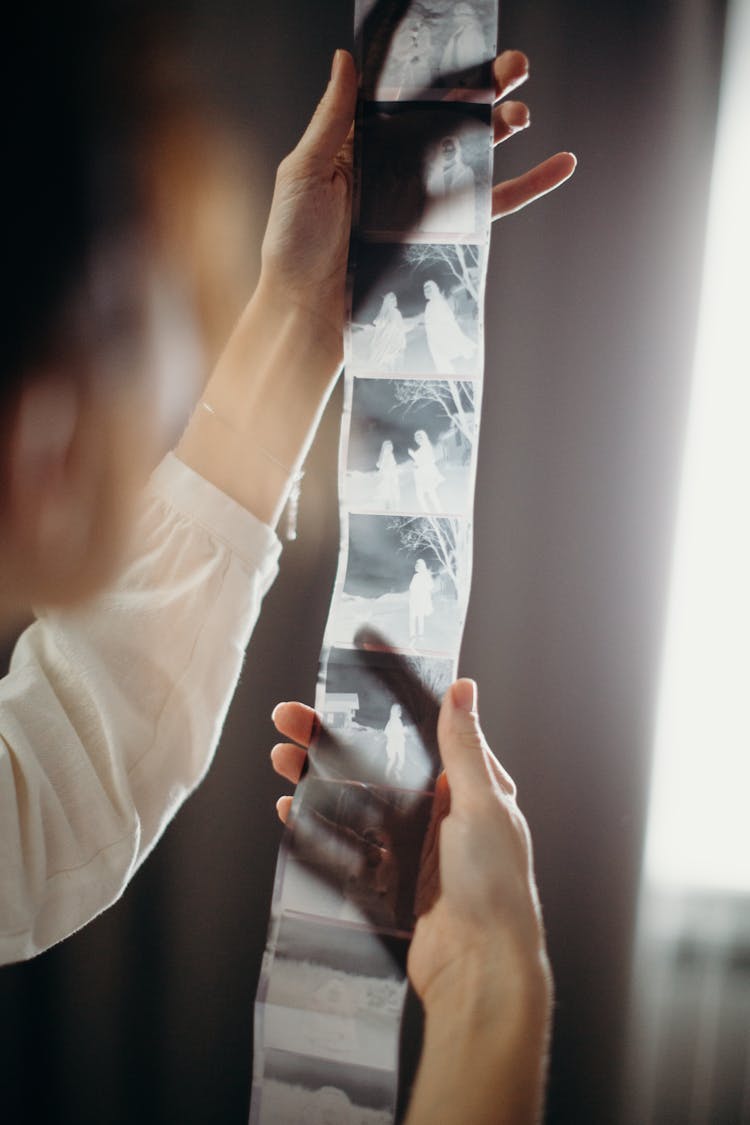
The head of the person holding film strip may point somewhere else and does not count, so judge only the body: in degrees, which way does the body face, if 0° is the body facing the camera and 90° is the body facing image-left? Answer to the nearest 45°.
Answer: approximately 225°
